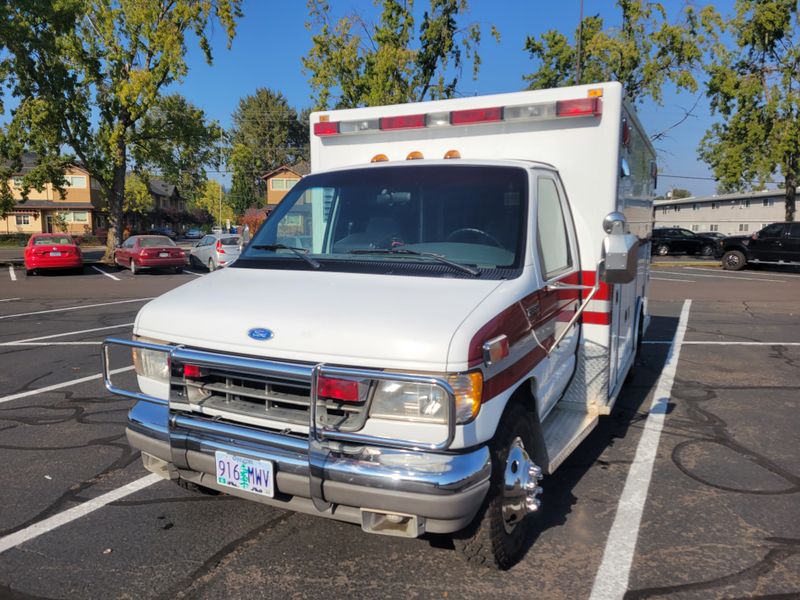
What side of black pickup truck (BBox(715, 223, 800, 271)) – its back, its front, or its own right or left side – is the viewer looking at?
left

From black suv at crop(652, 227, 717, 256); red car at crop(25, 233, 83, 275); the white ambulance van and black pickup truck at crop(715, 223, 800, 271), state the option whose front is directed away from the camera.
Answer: the red car

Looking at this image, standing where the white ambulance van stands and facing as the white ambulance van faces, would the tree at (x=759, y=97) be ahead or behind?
behind

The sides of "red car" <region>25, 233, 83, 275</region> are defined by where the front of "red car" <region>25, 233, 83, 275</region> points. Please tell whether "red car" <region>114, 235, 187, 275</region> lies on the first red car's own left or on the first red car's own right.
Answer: on the first red car's own right

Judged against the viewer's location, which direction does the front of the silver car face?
facing away from the viewer and to the left of the viewer

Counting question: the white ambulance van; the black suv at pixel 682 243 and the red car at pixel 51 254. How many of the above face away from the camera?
1

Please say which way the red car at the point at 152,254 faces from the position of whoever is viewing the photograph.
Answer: facing away from the viewer and to the left of the viewer

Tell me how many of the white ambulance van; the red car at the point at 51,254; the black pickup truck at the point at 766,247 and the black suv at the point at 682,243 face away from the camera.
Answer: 1

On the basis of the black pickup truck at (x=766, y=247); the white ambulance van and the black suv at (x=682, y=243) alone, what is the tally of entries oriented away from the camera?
0

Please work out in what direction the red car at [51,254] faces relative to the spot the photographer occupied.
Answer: facing away from the viewer

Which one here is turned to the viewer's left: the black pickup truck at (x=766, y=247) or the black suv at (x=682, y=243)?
the black pickup truck at (x=766, y=247)

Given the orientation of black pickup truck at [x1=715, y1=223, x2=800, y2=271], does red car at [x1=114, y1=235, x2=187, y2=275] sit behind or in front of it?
in front

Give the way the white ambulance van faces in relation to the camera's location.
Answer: facing the viewer and to the left of the viewer
